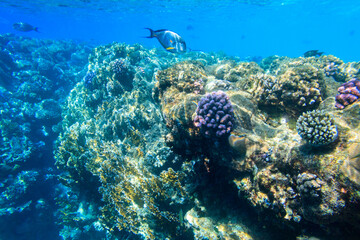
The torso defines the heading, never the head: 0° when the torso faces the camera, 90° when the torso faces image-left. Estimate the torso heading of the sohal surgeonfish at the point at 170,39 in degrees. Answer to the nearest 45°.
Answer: approximately 270°
